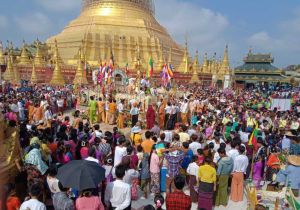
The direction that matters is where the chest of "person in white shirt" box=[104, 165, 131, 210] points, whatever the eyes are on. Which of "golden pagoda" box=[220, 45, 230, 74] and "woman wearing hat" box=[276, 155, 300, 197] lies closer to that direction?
the golden pagoda

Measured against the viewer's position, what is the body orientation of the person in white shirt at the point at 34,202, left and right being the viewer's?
facing away from the viewer

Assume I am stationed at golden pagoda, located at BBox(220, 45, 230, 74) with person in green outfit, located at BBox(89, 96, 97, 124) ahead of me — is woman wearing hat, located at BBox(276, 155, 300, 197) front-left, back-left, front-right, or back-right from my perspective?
front-left

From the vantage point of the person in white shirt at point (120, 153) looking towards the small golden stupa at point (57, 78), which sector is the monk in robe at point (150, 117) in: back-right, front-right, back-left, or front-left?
front-right

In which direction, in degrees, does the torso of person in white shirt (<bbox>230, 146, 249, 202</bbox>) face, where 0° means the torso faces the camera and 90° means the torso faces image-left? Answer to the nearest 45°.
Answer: approximately 180°
